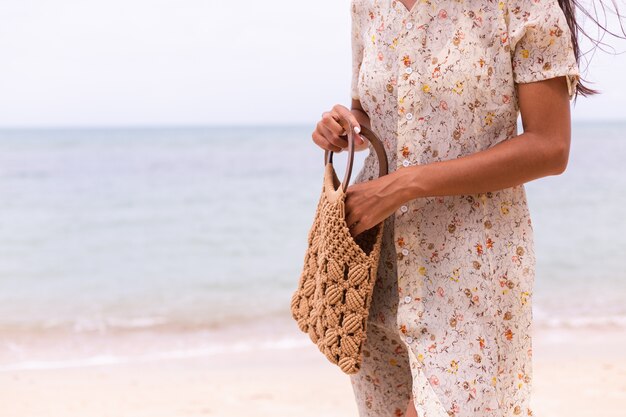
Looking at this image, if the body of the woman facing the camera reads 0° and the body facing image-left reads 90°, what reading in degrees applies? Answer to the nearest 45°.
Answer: approximately 45°
